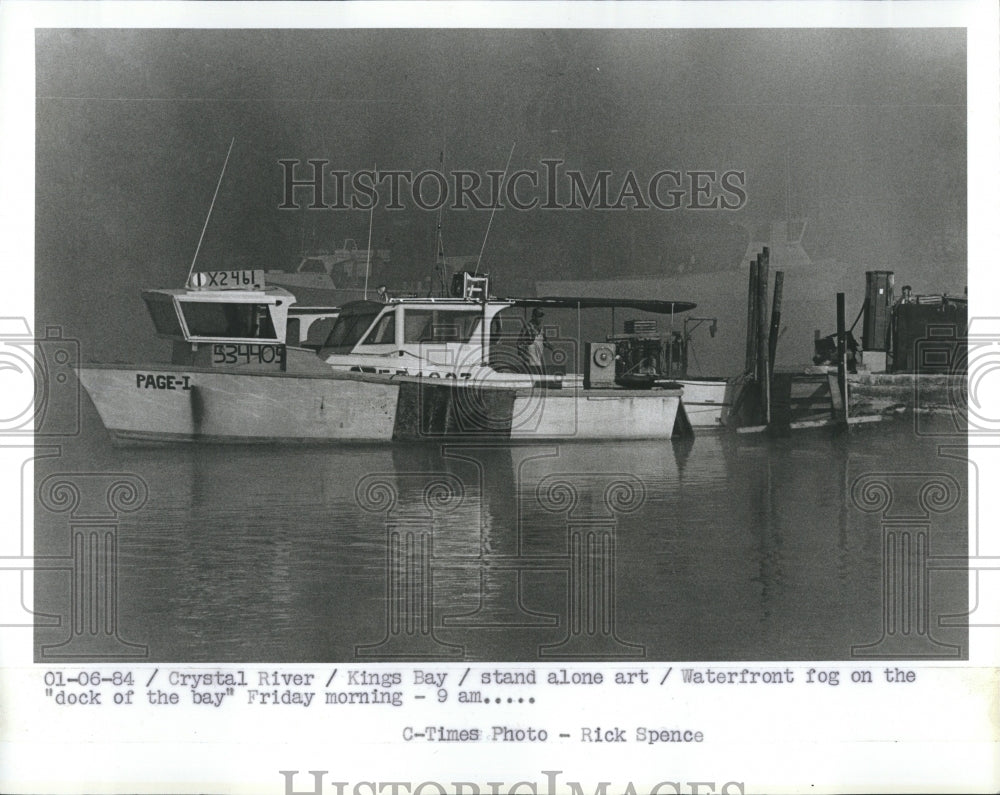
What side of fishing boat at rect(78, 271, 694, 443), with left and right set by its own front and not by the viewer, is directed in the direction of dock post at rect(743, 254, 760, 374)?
back

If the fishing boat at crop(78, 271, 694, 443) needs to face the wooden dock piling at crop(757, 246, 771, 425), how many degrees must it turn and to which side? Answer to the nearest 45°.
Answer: approximately 180°

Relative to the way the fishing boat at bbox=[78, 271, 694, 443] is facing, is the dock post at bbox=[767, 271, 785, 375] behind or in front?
behind

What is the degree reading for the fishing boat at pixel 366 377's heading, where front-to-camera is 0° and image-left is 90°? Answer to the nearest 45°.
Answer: approximately 90°

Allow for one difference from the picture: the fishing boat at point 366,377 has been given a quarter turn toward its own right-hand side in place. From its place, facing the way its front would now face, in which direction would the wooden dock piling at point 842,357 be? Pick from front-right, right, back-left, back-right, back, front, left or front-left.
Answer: right
